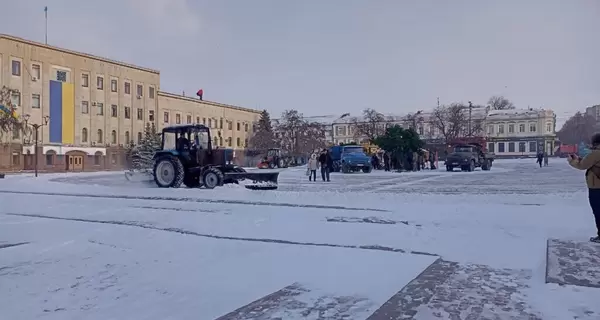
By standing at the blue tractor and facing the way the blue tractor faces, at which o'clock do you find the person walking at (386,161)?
The person walking is roughly at 9 o'clock from the blue tractor.

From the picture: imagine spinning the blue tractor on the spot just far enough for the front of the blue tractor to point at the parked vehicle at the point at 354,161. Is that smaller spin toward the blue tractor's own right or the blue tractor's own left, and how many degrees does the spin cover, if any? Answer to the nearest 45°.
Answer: approximately 90° to the blue tractor's own left

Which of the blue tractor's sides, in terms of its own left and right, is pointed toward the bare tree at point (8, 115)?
back

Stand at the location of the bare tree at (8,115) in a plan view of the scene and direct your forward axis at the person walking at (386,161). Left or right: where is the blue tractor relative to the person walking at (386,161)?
right

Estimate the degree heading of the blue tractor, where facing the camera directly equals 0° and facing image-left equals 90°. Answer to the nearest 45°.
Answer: approximately 315°

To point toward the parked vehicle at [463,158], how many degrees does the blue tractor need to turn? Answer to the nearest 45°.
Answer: approximately 90° to its left

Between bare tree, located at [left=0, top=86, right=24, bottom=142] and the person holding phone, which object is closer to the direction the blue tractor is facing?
the person holding phone
